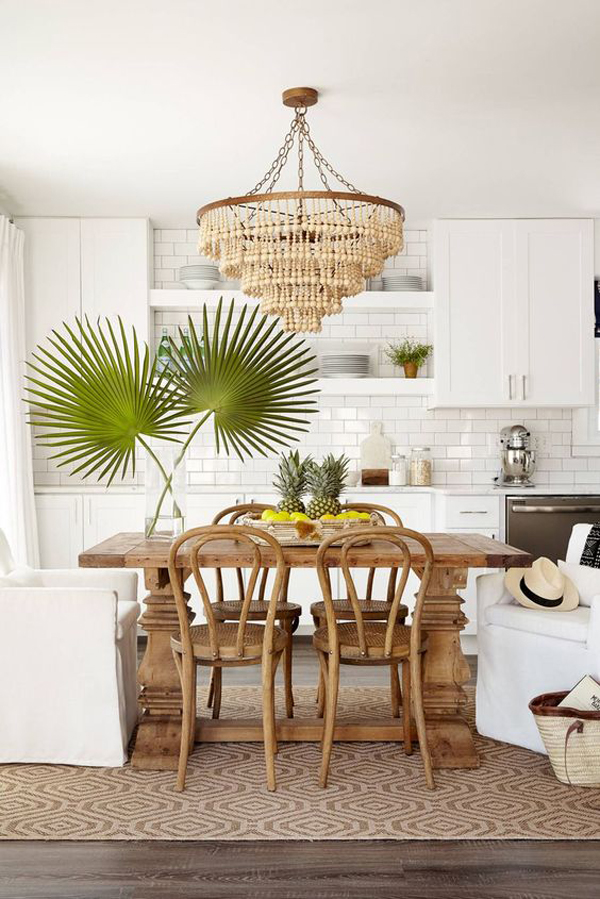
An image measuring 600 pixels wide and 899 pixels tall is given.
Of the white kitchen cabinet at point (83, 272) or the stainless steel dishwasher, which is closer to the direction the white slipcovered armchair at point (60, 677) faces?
the stainless steel dishwasher

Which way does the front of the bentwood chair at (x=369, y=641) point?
away from the camera

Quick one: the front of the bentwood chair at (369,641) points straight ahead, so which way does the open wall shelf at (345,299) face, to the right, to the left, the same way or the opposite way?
the opposite way

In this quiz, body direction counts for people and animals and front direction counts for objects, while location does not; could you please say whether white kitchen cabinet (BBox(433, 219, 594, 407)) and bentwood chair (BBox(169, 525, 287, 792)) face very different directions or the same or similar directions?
very different directions

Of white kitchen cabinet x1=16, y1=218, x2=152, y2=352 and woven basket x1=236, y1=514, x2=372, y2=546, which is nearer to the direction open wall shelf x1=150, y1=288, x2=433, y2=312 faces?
the woven basket

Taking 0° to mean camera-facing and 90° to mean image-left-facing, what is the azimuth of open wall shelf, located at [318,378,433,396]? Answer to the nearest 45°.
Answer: approximately 0°

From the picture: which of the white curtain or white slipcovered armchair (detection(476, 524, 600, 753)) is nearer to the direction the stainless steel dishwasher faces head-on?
the white slipcovered armchair
